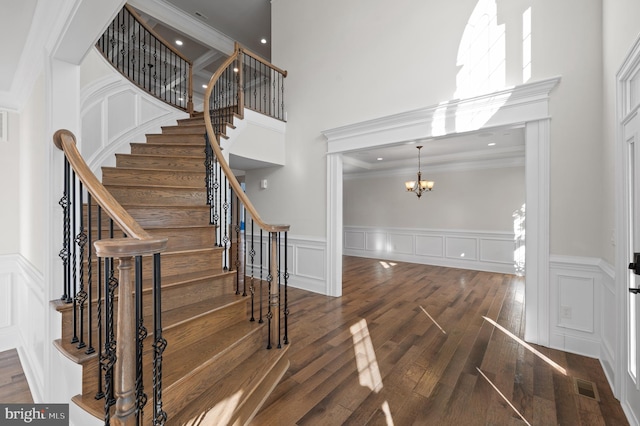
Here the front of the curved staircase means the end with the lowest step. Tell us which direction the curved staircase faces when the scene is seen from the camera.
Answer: facing the viewer and to the right of the viewer
